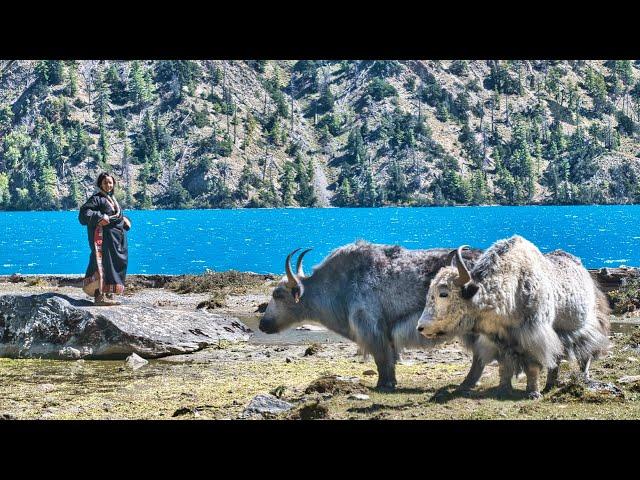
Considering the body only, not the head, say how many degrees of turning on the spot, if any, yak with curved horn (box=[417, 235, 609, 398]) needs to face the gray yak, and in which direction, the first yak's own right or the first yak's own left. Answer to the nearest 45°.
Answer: approximately 90° to the first yak's own right

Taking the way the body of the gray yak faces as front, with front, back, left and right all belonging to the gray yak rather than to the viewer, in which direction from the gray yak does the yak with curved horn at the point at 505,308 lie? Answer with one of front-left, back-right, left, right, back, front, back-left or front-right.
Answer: back-left

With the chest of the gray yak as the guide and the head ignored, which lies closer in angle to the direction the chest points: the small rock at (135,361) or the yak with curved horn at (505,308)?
the small rock

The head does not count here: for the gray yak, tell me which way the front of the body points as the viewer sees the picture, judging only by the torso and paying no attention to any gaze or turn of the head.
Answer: to the viewer's left

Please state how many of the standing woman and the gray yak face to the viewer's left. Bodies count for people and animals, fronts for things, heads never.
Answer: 1

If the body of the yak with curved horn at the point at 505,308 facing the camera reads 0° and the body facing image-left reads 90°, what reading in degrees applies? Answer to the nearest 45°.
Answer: approximately 45°

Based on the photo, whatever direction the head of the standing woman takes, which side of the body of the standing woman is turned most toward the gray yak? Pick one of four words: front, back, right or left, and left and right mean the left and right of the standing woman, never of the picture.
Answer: front

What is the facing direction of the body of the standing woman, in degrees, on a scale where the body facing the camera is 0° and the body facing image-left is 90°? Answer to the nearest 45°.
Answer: approximately 315°

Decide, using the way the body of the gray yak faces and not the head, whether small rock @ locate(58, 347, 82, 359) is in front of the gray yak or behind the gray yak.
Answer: in front

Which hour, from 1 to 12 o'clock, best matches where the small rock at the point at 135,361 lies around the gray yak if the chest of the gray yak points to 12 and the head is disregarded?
The small rock is roughly at 1 o'clock from the gray yak.
